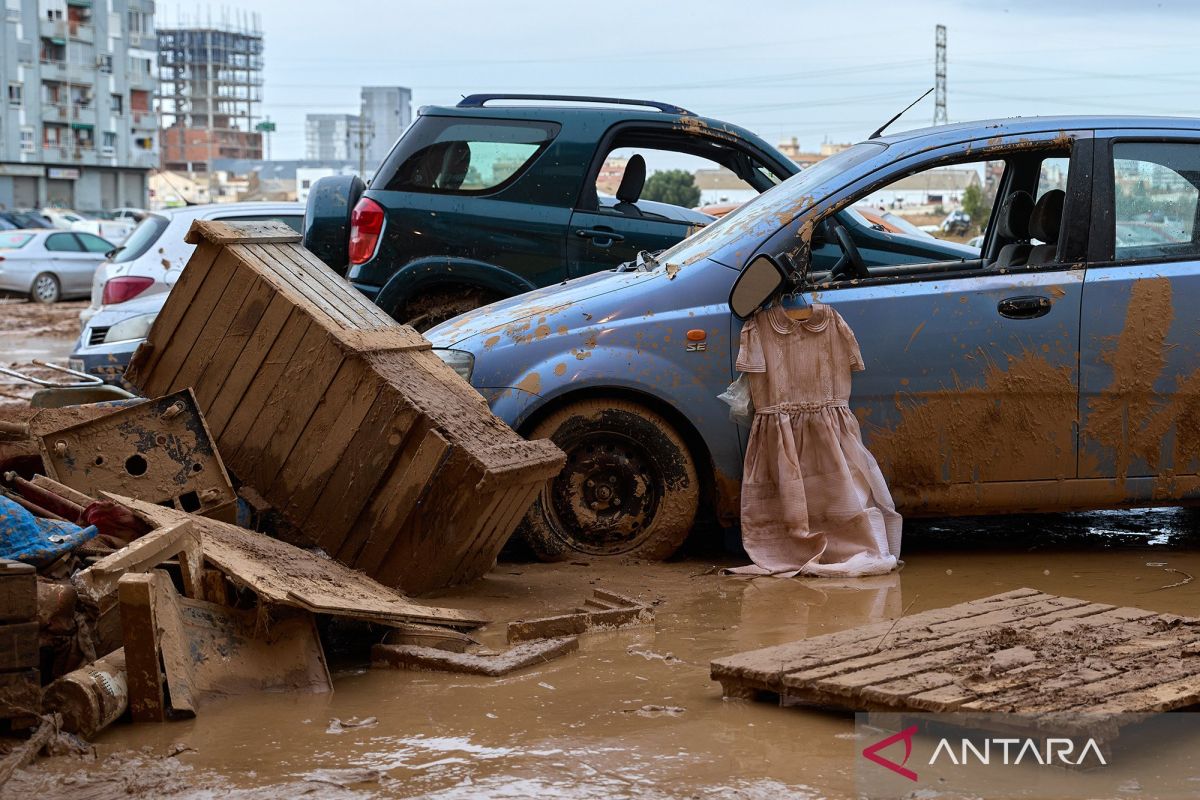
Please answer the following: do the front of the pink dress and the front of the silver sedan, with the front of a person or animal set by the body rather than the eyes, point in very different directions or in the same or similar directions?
very different directions

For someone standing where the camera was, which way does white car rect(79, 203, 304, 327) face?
facing away from the viewer and to the right of the viewer

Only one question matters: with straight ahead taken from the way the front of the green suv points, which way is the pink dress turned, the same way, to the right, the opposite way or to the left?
to the right

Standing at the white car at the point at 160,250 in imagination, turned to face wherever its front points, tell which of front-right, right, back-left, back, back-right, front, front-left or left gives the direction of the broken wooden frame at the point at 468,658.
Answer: back-right

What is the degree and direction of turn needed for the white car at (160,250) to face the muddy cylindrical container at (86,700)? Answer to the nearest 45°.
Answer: approximately 135° to its right

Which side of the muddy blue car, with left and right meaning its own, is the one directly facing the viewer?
left

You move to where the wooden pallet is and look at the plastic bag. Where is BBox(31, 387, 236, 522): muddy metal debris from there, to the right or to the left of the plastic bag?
left

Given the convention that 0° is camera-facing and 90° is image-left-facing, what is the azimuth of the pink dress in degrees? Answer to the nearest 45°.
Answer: approximately 0°

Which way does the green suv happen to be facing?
to the viewer's right
